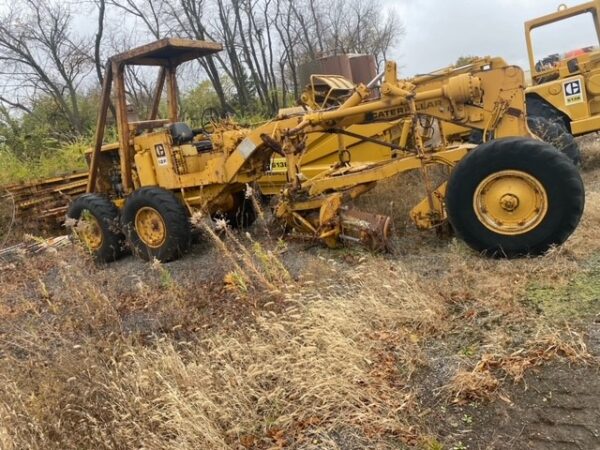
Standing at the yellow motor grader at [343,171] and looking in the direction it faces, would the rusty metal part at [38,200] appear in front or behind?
behind

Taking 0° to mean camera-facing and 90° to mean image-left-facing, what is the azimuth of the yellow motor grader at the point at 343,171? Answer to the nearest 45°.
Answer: approximately 315°
